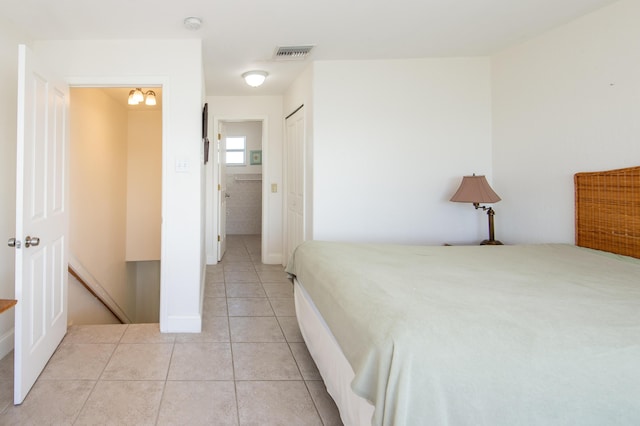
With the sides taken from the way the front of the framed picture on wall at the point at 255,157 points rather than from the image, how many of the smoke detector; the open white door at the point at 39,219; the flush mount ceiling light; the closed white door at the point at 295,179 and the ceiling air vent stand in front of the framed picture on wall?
5

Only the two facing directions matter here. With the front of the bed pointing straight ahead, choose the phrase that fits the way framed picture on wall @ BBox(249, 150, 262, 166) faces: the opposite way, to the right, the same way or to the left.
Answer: to the left

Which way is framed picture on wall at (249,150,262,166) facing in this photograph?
toward the camera

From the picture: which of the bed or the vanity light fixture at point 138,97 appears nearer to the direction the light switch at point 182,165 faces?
the bed

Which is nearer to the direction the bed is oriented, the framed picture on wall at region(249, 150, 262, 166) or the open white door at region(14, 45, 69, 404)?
the open white door

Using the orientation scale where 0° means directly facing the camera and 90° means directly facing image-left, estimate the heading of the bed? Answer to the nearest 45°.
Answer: approximately 45°

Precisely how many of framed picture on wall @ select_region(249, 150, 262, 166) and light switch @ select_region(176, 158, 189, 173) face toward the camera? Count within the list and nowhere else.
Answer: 2

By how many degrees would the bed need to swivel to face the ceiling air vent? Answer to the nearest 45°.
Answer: approximately 90° to its right

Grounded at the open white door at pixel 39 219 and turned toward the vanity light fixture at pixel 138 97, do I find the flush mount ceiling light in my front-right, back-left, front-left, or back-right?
front-right

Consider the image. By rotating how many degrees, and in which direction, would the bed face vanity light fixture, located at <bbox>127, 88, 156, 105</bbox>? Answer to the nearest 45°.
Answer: approximately 90° to its right

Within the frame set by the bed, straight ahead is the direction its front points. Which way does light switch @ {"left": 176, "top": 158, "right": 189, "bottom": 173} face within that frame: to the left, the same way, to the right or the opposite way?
to the left

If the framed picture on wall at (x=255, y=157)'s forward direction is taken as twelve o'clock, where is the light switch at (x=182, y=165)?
The light switch is roughly at 12 o'clock from the framed picture on wall.

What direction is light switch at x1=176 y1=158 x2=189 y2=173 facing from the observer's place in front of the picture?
facing the viewer
